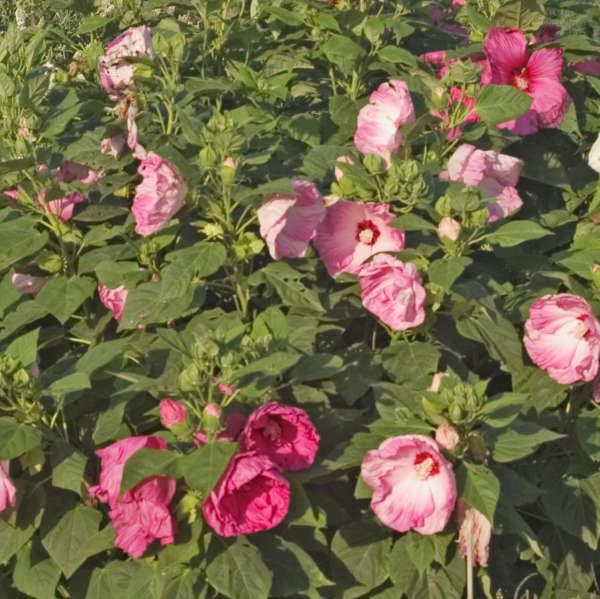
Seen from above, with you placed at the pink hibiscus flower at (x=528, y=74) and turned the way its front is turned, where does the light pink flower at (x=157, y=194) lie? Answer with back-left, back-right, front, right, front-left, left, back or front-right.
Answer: front-right

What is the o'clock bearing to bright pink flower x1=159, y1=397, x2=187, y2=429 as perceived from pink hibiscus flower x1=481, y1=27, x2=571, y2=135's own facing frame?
The bright pink flower is roughly at 1 o'clock from the pink hibiscus flower.

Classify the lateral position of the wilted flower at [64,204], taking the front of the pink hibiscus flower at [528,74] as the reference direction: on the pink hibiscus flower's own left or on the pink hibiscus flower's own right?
on the pink hibiscus flower's own right

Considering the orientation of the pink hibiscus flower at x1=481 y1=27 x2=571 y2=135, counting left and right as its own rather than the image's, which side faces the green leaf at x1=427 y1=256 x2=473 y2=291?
front

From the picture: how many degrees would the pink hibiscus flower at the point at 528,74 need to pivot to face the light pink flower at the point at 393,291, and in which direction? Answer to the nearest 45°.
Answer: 0° — it already faces it

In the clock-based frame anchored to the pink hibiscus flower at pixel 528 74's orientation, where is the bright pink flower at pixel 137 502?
The bright pink flower is roughly at 1 o'clock from the pink hibiscus flower.

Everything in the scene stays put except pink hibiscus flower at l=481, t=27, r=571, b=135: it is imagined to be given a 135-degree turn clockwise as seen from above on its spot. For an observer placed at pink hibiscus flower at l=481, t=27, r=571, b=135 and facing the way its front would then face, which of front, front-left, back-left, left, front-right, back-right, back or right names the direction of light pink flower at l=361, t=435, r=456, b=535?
back-left

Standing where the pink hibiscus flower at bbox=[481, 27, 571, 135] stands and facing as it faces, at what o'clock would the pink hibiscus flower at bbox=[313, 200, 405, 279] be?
the pink hibiscus flower at bbox=[313, 200, 405, 279] is roughly at 1 o'clock from the pink hibiscus flower at bbox=[481, 27, 571, 135].

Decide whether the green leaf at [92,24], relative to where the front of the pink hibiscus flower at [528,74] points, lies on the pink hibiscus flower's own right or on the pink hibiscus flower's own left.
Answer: on the pink hibiscus flower's own right

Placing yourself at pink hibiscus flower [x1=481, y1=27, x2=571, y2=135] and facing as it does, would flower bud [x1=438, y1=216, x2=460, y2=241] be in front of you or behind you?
in front

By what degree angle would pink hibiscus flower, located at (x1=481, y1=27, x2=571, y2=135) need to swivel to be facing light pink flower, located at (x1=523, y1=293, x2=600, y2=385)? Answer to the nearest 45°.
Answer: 0° — it already faces it

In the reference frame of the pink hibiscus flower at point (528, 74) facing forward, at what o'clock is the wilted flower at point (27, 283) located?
The wilted flower is roughly at 2 o'clock from the pink hibiscus flower.

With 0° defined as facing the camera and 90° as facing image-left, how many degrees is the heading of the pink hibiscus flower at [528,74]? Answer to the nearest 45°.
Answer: approximately 0°
